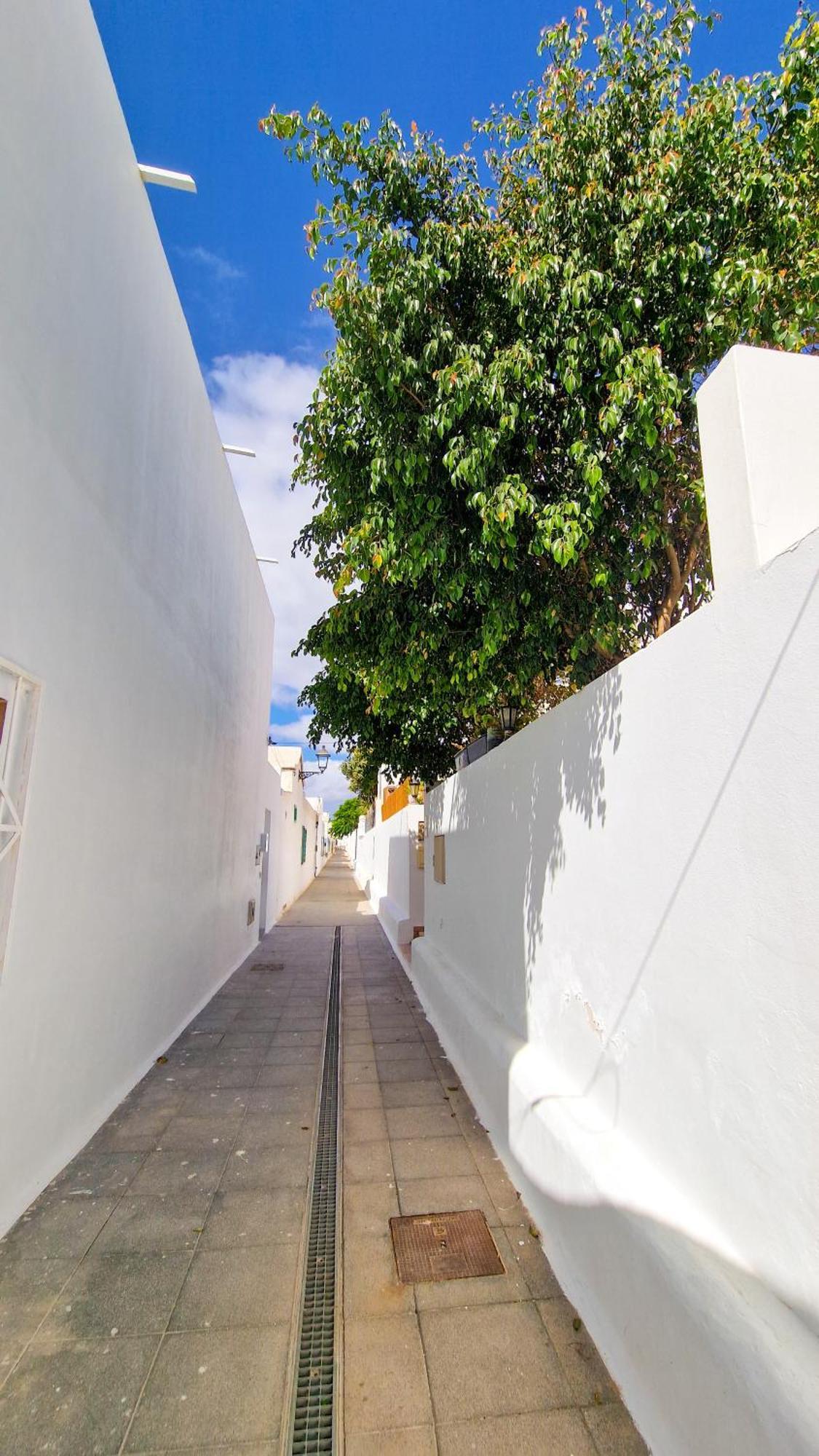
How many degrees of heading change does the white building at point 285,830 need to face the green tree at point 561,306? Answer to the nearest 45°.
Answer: approximately 90° to its right

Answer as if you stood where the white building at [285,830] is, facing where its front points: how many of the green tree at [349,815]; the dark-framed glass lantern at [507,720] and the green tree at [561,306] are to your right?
2

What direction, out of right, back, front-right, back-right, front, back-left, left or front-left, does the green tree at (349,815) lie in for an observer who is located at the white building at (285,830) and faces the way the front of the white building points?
left

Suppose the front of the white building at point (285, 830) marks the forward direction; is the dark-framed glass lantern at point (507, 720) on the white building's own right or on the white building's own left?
on the white building's own right

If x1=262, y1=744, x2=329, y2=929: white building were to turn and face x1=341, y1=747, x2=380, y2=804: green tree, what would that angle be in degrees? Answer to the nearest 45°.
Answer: approximately 45° to its left

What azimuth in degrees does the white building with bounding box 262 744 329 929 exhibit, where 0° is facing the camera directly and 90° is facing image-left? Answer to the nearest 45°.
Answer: approximately 270°
